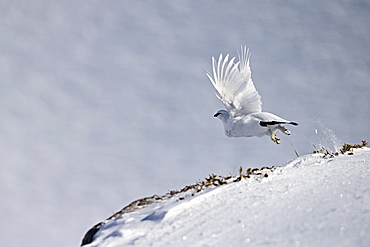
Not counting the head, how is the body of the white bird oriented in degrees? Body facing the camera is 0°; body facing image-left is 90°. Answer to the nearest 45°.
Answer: approximately 90°
